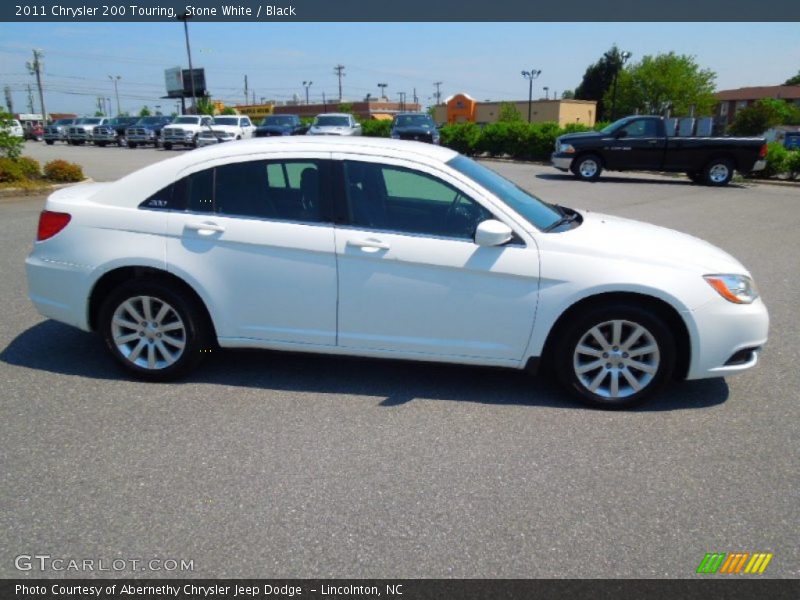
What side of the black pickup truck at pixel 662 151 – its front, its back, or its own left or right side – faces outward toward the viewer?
left

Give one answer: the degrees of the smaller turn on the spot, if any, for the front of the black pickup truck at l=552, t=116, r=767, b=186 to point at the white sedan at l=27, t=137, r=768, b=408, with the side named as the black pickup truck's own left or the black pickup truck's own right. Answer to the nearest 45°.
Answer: approximately 90° to the black pickup truck's own left

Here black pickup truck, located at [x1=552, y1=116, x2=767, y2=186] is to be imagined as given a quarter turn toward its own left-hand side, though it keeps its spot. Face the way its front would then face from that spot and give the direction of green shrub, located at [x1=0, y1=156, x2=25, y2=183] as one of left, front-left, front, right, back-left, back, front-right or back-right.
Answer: front-right

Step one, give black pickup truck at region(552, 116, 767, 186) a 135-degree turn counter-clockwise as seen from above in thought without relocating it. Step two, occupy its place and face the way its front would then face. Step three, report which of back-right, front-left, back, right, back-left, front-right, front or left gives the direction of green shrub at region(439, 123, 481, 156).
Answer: back

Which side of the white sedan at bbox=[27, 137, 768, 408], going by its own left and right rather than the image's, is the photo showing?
right

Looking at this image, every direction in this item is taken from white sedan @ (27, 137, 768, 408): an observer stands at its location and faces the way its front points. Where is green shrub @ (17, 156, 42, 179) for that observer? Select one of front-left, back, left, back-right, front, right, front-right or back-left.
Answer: back-left

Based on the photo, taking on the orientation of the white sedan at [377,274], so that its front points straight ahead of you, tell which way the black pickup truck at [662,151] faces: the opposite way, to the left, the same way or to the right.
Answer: the opposite way

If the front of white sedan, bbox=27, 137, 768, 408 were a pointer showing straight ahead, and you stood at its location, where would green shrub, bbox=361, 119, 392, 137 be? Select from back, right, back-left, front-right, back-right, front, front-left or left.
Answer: left

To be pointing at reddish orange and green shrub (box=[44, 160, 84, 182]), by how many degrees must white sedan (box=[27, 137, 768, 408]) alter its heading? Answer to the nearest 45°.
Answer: approximately 135° to its left

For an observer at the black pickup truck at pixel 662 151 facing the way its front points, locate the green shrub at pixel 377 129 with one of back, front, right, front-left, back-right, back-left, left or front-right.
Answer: front-right

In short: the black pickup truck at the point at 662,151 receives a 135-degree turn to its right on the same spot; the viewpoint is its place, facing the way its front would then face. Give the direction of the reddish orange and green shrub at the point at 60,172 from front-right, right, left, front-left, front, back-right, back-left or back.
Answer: back

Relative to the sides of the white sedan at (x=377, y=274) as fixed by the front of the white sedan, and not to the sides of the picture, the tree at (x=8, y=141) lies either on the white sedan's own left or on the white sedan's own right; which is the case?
on the white sedan's own left

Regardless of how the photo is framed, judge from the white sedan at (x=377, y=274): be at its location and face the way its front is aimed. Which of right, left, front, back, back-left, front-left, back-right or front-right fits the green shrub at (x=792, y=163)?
front-left

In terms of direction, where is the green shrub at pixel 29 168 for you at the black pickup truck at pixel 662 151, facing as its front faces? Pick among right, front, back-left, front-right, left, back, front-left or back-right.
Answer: front-left

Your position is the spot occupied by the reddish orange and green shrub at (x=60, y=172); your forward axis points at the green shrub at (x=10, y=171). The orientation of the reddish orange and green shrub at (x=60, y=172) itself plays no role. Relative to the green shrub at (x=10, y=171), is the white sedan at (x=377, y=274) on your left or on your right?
left

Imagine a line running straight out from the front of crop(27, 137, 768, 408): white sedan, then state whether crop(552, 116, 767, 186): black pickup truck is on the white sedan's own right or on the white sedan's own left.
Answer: on the white sedan's own left

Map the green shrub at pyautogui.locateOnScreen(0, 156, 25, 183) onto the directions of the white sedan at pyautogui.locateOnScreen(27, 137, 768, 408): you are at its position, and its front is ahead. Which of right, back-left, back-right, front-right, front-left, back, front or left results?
back-left
